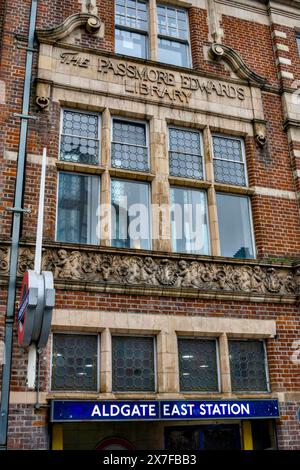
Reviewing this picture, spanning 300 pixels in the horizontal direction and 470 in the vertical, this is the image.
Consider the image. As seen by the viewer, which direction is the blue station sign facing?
toward the camera
